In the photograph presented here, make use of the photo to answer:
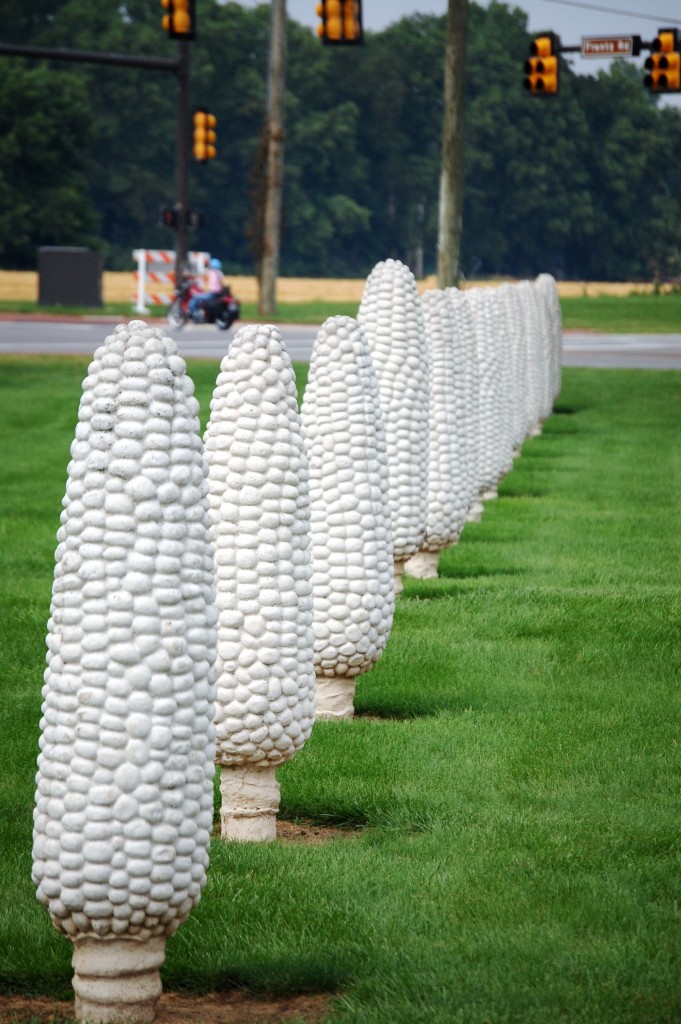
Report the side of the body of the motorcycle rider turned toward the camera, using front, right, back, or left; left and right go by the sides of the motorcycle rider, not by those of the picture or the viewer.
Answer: left

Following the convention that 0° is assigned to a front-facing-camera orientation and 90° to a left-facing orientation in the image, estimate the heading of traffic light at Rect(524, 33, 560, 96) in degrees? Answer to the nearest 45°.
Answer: approximately 45°

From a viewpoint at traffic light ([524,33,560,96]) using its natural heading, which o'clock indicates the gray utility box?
The gray utility box is roughly at 3 o'clock from the traffic light.

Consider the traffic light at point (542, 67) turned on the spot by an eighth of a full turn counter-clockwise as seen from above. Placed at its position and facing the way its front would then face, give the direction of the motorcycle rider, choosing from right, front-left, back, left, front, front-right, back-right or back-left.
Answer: back-right

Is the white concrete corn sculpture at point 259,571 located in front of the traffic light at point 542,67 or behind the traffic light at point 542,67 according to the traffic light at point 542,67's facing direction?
in front

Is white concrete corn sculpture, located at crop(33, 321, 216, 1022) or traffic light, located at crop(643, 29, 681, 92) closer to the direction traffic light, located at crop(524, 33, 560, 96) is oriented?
the white concrete corn sculpture

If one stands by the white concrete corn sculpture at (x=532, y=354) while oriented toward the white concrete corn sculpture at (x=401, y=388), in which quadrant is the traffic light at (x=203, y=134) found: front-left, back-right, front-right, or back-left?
back-right

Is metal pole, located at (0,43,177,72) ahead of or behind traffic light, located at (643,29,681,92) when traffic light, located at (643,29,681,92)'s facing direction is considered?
ahead

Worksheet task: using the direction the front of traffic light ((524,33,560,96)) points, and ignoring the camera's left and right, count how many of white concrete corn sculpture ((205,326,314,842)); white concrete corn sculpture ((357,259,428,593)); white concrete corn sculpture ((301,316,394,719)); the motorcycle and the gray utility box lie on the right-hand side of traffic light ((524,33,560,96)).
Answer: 2

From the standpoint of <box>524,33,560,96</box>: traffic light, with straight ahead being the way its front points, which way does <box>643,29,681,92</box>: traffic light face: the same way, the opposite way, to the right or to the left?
the same way

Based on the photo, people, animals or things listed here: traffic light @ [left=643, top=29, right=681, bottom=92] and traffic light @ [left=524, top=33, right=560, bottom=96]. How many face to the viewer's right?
0
